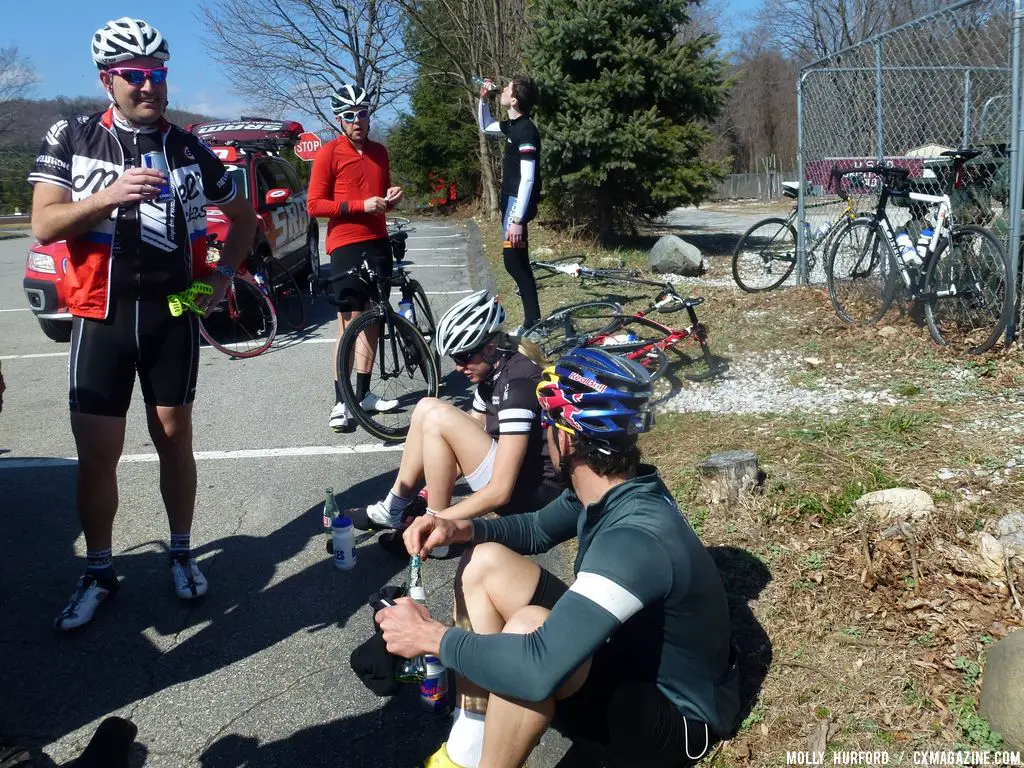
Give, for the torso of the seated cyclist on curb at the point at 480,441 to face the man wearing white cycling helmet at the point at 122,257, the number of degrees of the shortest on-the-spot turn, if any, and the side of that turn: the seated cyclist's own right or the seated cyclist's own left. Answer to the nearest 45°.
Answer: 0° — they already face them

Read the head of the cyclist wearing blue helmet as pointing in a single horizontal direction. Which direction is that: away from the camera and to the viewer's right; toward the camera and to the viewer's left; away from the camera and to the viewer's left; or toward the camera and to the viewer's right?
away from the camera and to the viewer's left

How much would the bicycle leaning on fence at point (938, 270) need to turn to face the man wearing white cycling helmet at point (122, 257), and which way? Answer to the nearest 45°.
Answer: approximately 90° to its left

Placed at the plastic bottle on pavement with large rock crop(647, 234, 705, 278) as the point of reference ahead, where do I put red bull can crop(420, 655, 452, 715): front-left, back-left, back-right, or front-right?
back-right

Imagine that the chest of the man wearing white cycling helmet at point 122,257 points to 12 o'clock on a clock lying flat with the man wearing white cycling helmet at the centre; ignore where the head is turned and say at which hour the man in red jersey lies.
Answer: The man in red jersey is roughly at 7 o'clock from the man wearing white cycling helmet.

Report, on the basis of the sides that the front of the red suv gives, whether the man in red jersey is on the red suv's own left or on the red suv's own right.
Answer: on the red suv's own left

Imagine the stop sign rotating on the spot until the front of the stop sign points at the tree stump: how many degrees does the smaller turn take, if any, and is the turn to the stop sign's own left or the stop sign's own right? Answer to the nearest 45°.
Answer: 0° — it already faces it

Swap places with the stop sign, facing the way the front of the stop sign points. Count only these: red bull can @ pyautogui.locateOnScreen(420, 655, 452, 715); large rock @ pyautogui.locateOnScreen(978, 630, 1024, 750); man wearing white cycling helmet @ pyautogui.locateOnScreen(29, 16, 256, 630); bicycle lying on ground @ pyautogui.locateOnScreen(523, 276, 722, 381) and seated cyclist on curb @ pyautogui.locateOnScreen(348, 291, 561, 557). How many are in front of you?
5

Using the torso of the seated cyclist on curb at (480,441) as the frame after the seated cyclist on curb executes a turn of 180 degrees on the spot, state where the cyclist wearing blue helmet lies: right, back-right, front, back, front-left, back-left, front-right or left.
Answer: right

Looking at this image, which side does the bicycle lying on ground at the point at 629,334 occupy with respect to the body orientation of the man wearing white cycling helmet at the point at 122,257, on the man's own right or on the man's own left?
on the man's own left

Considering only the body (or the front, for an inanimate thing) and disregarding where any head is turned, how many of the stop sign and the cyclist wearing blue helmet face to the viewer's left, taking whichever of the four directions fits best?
1

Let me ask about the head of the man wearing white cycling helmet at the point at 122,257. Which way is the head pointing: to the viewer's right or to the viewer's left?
to the viewer's right

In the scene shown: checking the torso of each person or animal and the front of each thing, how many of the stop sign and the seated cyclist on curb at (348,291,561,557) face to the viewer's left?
1
